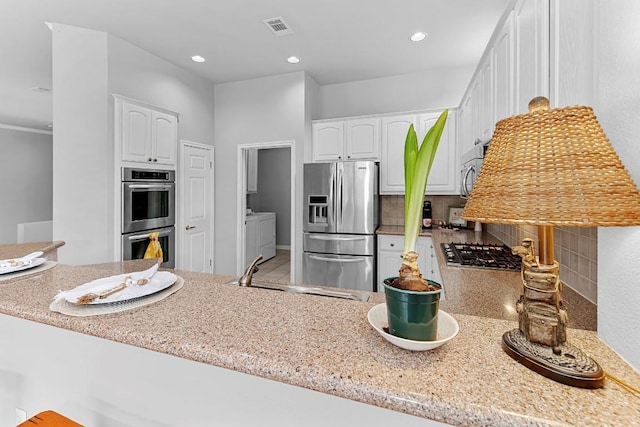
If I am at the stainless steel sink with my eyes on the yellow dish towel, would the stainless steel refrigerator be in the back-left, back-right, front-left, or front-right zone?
front-right

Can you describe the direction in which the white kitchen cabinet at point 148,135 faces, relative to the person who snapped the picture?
facing the viewer and to the right of the viewer

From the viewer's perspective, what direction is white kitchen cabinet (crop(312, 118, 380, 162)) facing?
toward the camera

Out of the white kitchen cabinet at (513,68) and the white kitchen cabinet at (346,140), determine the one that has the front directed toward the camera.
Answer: the white kitchen cabinet at (346,140)

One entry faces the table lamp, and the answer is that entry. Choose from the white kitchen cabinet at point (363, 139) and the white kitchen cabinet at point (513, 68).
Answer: the white kitchen cabinet at point (363, 139)

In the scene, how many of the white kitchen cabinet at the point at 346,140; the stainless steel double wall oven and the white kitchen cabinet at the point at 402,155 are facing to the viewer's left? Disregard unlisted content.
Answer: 0

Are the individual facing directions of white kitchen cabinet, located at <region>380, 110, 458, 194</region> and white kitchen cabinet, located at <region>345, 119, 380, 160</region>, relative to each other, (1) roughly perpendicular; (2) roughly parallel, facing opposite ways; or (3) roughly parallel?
roughly parallel

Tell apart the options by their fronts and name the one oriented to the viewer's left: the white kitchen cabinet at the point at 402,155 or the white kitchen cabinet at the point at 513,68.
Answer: the white kitchen cabinet at the point at 513,68

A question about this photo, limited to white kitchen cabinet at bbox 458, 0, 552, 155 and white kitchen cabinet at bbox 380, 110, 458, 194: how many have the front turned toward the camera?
1

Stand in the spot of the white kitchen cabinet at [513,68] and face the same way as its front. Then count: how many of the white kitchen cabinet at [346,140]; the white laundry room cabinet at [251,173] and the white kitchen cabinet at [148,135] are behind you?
0

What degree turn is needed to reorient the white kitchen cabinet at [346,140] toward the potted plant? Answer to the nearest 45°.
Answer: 0° — it already faces it

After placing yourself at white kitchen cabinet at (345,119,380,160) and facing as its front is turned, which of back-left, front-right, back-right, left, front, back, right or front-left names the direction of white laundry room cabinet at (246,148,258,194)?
back-right

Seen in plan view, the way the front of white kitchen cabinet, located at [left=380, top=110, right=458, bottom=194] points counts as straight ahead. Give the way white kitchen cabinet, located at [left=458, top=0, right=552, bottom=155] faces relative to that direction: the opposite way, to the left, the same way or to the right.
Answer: to the right
